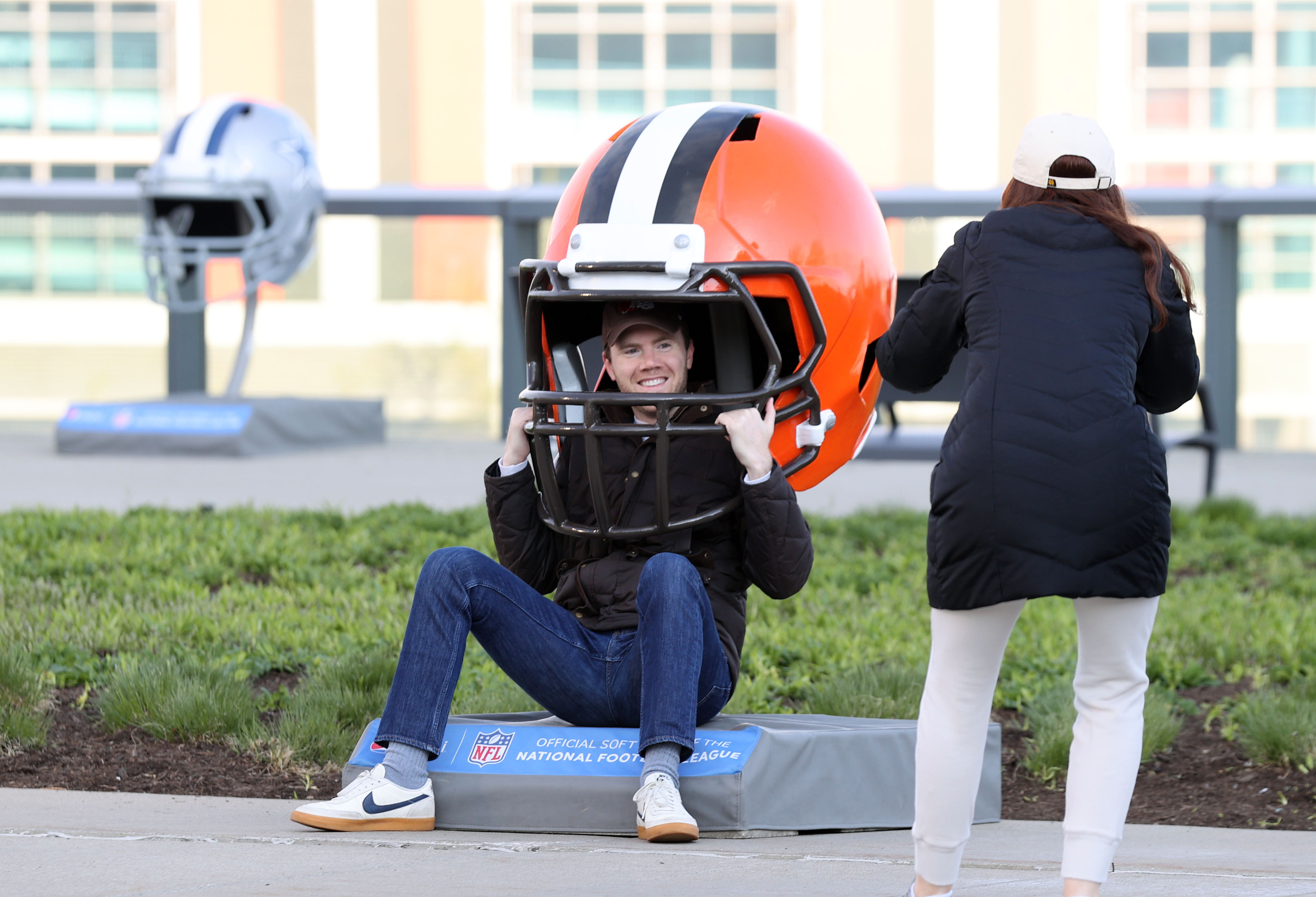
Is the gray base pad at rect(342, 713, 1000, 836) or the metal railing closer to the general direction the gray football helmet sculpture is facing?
the gray base pad

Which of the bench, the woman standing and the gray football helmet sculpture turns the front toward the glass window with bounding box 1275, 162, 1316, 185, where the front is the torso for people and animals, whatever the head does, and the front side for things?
the woman standing

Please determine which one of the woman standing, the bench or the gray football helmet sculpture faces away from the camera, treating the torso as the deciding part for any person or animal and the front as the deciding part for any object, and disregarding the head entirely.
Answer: the woman standing

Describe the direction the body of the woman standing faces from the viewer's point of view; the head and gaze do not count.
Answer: away from the camera

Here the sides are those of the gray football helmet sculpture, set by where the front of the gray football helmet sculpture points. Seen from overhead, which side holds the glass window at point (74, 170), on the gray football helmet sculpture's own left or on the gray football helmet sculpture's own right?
on the gray football helmet sculpture's own right

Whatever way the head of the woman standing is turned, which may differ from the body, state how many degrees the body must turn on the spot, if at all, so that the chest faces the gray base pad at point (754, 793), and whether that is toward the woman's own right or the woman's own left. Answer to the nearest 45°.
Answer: approximately 45° to the woman's own left
